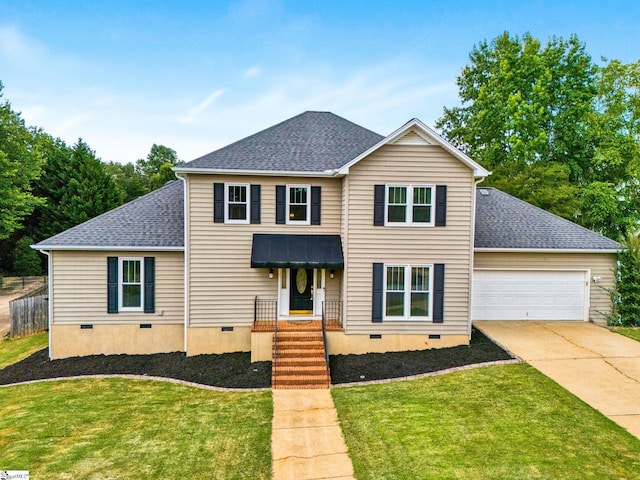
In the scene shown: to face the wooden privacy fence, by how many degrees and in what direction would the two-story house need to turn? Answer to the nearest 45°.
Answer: approximately 90° to its right

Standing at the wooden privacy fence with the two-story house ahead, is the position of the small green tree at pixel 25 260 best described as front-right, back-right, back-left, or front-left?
back-left

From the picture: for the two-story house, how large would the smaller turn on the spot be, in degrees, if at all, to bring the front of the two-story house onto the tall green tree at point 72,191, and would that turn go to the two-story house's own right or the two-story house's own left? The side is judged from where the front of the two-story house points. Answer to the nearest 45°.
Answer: approximately 135° to the two-story house's own right

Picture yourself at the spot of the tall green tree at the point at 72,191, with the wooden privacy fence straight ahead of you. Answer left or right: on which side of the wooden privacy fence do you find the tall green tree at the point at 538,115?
left

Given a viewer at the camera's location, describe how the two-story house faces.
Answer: facing the viewer

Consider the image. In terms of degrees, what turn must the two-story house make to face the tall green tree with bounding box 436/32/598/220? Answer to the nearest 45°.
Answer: approximately 135° to its left

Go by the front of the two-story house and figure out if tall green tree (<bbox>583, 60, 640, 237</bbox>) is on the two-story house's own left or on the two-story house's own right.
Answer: on the two-story house's own left
